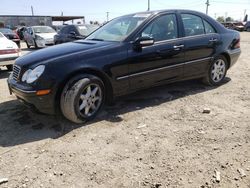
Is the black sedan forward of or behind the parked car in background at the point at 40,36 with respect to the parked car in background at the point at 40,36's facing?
forward

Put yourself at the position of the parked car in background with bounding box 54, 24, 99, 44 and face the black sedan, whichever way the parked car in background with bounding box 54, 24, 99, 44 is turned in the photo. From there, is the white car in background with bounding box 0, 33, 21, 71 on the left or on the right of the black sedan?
right

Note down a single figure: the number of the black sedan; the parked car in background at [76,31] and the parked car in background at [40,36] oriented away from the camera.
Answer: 0

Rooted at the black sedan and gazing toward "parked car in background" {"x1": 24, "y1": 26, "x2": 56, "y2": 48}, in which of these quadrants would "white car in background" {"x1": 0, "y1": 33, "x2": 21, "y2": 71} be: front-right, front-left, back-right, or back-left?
front-left

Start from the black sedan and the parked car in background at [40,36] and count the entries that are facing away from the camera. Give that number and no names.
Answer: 0
